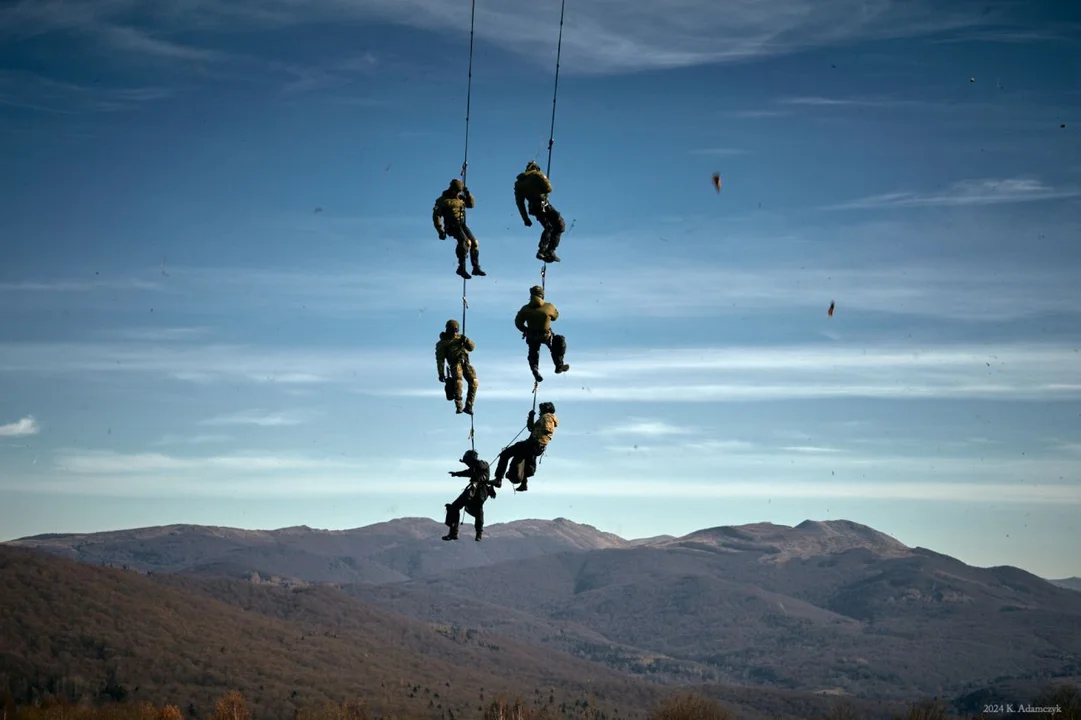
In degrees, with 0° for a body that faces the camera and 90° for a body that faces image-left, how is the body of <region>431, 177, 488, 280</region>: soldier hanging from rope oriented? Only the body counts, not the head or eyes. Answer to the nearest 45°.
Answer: approximately 315°
